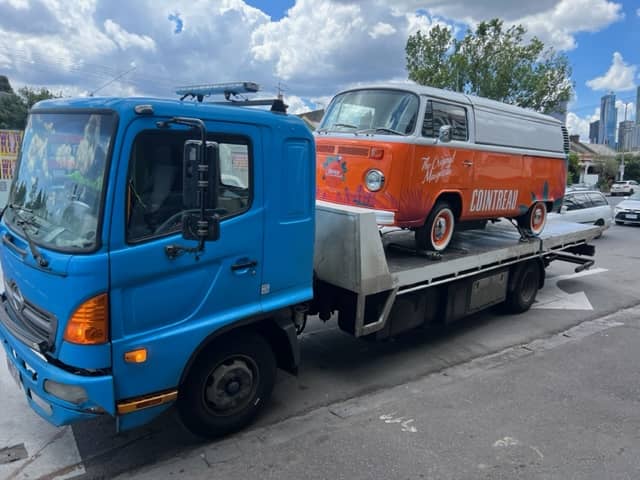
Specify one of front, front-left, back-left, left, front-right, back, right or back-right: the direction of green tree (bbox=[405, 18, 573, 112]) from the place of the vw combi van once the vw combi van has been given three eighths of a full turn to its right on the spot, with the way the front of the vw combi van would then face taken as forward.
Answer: front

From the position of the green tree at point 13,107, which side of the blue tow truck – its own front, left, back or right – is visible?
right

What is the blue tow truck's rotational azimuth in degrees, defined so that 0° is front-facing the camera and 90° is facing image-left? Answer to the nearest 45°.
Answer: approximately 45°

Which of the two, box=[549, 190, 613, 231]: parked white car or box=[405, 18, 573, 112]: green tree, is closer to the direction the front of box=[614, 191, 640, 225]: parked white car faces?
the parked white car

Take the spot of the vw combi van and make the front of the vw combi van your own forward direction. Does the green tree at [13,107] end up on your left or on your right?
on your right

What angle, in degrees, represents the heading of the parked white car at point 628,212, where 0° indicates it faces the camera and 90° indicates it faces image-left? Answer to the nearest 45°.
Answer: approximately 45°

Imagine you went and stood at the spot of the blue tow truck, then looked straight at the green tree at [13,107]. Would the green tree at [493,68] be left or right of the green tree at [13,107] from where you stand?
right

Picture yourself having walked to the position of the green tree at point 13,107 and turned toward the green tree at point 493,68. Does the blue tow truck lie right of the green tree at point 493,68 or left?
right
